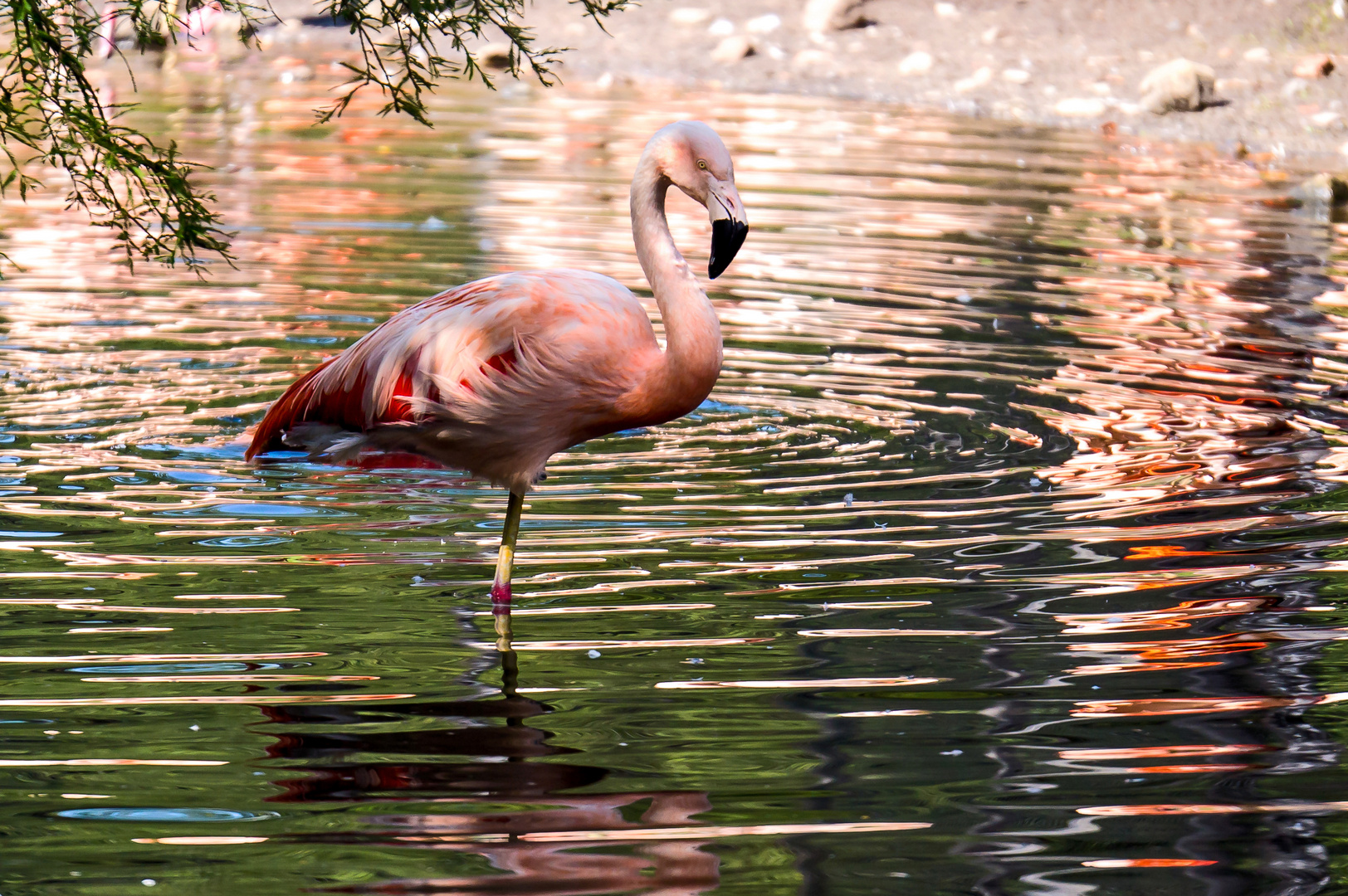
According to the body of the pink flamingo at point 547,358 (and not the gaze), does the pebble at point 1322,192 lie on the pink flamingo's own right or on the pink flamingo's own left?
on the pink flamingo's own left

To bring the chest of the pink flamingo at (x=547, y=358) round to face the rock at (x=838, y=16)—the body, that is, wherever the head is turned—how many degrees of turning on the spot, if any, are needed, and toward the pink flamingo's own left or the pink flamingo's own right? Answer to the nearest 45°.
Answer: approximately 90° to the pink flamingo's own left

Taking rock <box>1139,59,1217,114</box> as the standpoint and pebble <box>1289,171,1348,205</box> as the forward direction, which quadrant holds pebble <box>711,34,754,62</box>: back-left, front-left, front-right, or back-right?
back-right

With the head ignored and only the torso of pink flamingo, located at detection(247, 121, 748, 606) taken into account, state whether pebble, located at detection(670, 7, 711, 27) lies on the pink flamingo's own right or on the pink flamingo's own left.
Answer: on the pink flamingo's own left

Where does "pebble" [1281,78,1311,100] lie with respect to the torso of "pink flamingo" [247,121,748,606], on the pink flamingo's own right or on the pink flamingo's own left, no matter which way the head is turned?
on the pink flamingo's own left

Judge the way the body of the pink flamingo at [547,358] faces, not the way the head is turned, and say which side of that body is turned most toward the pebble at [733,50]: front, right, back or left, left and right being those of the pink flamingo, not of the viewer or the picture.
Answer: left

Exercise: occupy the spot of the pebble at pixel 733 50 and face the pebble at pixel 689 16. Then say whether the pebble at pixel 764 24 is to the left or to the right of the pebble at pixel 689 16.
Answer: right

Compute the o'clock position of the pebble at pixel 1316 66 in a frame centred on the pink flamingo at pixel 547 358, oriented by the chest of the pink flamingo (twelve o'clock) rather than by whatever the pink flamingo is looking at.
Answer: The pebble is roughly at 10 o'clock from the pink flamingo.

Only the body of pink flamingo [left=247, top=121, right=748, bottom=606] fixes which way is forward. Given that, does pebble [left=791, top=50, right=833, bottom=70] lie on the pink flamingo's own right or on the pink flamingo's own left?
on the pink flamingo's own left

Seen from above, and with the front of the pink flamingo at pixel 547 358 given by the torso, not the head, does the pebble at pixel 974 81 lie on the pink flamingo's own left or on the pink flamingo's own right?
on the pink flamingo's own left

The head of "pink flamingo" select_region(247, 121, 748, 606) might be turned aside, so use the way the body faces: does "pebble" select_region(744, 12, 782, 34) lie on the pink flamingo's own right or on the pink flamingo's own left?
on the pink flamingo's own left

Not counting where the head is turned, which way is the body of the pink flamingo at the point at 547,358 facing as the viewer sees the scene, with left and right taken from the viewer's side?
facing to the right of the viewer

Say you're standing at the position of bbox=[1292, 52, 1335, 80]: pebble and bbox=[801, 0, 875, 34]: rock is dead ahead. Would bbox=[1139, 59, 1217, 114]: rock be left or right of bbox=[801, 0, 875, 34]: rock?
left
